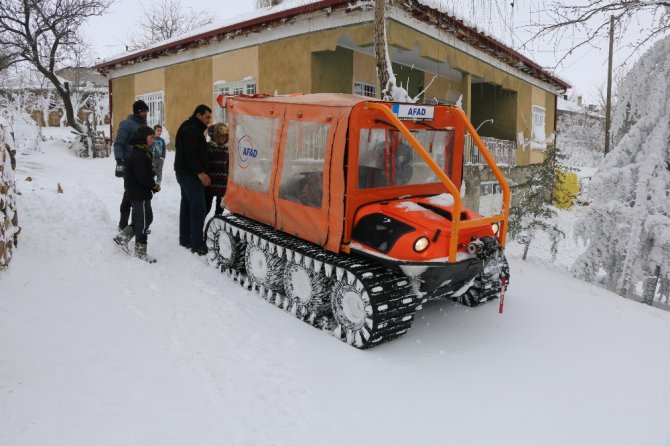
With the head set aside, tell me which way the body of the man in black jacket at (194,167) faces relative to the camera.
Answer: to the viewer's right

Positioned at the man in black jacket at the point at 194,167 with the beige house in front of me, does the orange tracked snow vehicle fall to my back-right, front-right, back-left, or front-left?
back-right

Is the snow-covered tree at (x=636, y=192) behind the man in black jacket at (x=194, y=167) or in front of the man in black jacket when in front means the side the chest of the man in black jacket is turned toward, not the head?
in front

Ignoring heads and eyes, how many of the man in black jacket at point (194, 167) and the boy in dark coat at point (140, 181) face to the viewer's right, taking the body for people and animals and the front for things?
2

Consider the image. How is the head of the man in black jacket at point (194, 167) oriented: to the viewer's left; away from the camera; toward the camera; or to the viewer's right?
to the viewer's right

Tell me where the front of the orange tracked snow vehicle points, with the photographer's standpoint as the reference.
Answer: facing the viewer and to the right of the viewer

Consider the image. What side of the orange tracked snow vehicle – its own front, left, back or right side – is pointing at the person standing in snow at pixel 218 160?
back

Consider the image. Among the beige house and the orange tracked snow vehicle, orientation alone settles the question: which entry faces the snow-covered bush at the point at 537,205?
the beige house

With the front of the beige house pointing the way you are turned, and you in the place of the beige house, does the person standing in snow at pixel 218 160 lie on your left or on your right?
on your right

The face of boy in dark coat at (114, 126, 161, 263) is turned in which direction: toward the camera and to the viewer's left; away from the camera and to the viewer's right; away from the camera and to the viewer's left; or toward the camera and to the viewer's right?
toward the camera and to the viewer's right

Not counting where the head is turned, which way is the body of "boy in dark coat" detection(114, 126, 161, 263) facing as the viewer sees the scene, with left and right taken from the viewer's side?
facing to the right of the viewer

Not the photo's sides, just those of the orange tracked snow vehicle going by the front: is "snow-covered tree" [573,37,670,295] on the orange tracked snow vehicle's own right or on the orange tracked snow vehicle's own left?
on the orange tracked snow vehicle's own left
